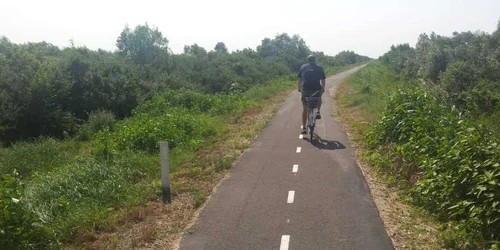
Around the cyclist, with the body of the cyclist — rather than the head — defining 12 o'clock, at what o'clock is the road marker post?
The road marker post is roughly at 7 o'clock from the cyclist.

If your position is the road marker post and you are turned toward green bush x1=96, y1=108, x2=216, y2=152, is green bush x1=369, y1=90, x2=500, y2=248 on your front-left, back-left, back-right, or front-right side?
back-right

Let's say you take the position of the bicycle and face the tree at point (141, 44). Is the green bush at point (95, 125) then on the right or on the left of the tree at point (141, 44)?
left

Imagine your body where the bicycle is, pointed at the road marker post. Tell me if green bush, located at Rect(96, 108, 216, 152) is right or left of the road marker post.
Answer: right

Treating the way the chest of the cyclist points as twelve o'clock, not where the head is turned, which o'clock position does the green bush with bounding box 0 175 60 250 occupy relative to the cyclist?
The green bush is roughly at 7 o'clock from the cyclist.

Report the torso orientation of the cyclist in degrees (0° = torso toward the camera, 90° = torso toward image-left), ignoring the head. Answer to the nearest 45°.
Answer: approximately 180°

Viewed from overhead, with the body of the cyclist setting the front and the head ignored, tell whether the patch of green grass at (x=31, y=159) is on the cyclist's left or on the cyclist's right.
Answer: on the cyclist's left
